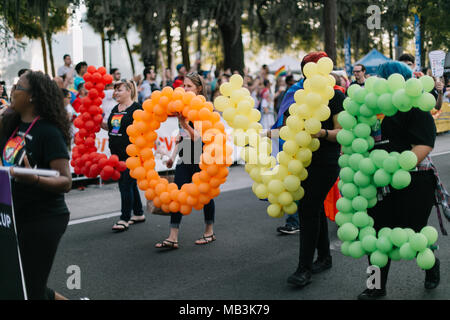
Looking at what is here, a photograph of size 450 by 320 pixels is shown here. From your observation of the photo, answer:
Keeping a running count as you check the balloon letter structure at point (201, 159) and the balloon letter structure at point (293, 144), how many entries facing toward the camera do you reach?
2

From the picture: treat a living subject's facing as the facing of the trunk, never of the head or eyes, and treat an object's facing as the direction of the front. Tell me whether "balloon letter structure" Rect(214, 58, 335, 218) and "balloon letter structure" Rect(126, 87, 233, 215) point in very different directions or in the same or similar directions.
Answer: same or similar directions

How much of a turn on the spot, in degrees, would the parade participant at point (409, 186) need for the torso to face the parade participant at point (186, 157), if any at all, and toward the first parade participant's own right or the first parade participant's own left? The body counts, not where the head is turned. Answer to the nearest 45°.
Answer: approximately 90° to the first parade participant's own right

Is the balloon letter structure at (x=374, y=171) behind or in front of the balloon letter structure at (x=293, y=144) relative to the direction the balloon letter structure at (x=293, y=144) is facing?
in front

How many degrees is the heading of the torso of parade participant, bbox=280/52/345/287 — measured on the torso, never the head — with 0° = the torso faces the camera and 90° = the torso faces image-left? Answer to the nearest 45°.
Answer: approximately 45°

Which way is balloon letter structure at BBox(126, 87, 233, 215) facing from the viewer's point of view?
toward the camera

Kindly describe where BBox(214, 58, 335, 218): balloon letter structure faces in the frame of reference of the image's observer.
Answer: facing the viewer

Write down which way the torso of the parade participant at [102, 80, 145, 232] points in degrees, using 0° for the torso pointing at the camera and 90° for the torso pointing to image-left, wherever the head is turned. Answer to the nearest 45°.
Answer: approximately 45°

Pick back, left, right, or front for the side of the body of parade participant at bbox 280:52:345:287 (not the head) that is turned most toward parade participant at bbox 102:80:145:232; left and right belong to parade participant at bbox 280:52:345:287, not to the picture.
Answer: right

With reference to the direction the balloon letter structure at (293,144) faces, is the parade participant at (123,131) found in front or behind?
behind

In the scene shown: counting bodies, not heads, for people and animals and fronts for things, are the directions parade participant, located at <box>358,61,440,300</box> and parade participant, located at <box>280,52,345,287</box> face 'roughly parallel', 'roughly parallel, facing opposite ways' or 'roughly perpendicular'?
roughly parallel
